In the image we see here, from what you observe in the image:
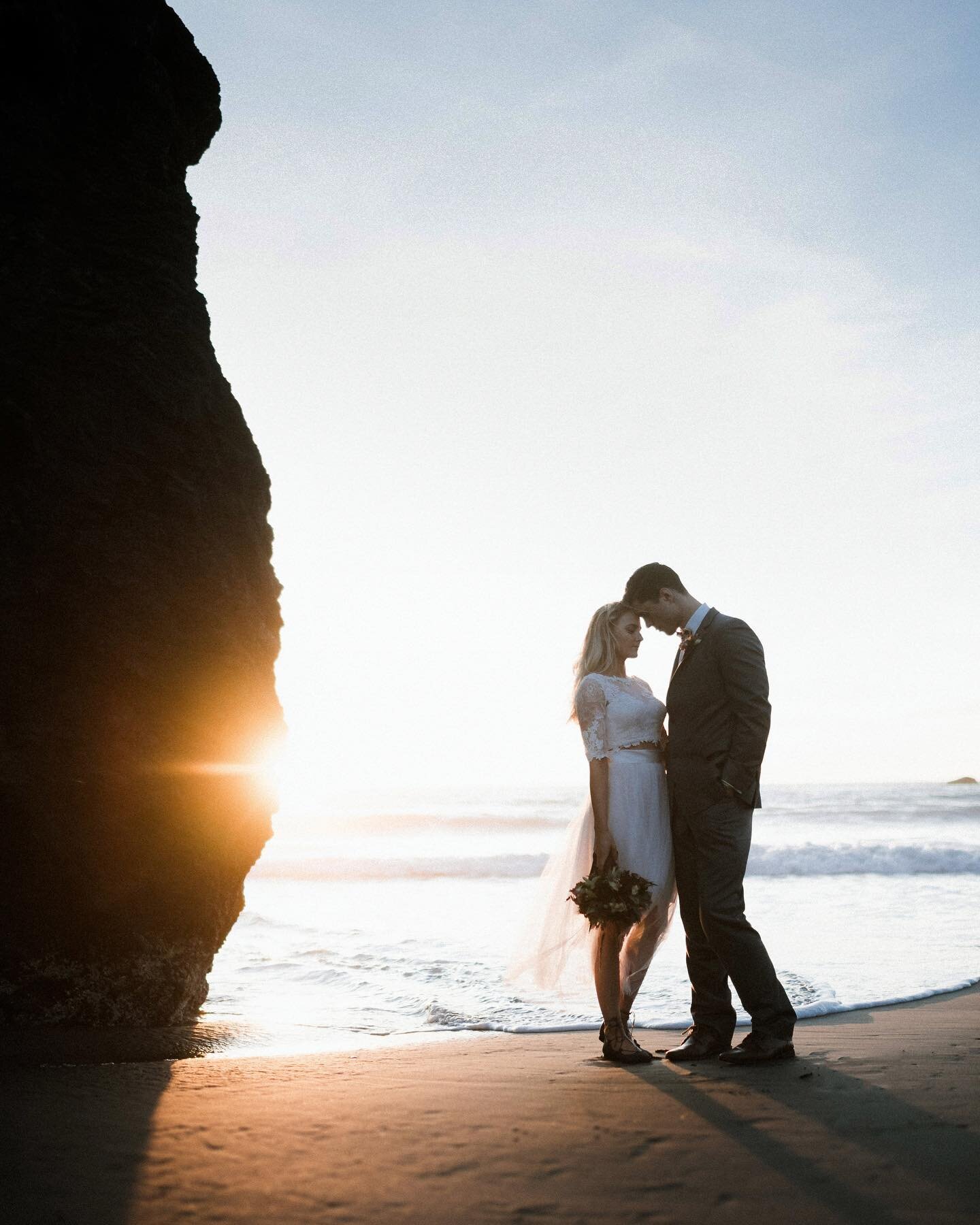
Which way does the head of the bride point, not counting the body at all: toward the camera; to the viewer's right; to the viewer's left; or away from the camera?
to the viewer's right

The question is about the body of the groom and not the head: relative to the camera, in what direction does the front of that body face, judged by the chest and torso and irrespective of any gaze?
to the viewer's left

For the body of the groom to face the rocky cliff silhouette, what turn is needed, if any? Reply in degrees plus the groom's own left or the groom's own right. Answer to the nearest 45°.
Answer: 0° — they already face it

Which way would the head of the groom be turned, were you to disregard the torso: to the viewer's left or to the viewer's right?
to the viewer's left
